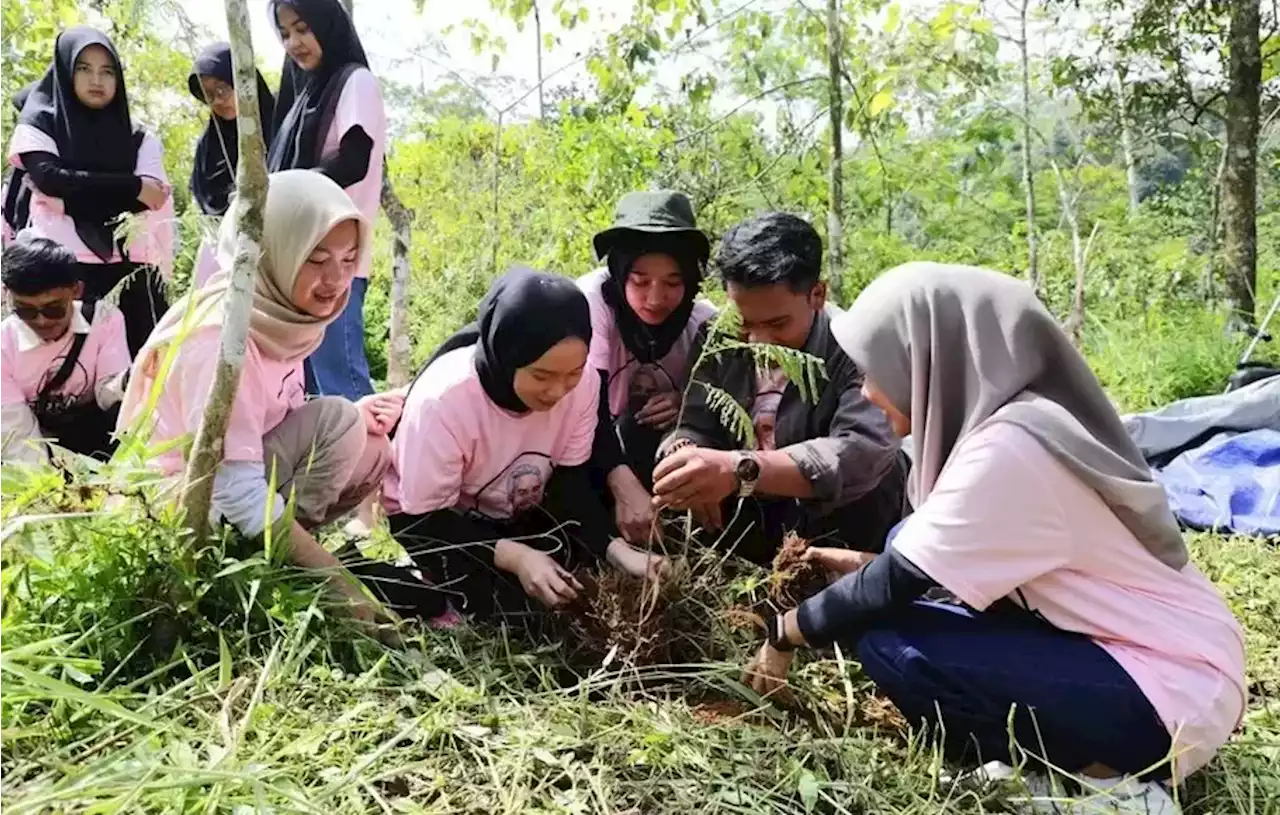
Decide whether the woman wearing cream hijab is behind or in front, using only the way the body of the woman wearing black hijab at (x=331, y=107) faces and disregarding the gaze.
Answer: in front

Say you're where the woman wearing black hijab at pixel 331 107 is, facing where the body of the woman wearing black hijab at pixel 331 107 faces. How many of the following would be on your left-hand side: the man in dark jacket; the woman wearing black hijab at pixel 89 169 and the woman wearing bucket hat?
2

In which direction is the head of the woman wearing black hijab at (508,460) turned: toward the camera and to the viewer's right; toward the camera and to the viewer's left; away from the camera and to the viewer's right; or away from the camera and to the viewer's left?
toward the camera and to the viewer's right

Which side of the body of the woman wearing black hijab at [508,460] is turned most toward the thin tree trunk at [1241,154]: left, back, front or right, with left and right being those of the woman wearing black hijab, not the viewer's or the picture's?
left

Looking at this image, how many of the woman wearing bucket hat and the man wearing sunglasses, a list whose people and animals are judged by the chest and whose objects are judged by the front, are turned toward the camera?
2

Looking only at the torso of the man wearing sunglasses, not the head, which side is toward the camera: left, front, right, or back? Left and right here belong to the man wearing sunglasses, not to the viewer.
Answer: front

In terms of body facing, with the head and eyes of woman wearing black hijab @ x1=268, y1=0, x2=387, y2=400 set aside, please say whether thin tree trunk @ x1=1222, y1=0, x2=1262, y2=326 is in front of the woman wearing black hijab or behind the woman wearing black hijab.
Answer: behind

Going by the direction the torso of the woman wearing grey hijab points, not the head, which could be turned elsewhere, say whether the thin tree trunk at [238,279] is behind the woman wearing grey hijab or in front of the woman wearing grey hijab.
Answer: in front

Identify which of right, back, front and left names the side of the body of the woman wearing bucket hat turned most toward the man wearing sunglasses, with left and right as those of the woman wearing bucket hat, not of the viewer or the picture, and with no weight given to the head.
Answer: right

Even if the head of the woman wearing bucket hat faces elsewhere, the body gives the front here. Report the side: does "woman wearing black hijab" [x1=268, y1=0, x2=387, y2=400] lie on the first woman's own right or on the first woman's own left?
on the first woman's own right

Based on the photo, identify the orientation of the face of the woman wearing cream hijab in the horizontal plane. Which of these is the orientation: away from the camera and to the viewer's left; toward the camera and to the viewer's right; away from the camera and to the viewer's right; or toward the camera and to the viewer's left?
toward the camera and to the viewer's right

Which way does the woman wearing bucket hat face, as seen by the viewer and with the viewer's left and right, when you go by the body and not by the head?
facing the viewer

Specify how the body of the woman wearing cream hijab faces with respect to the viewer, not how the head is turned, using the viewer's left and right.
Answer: facing the viewer and to the right of the viewer
